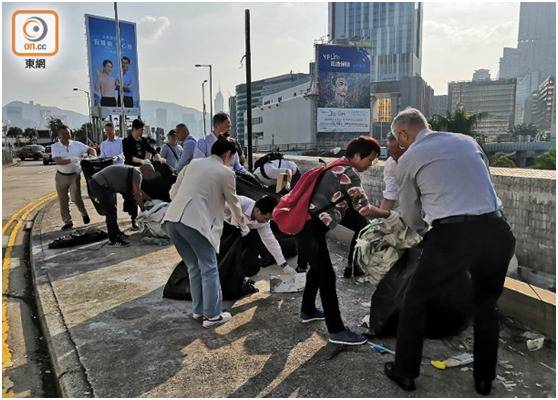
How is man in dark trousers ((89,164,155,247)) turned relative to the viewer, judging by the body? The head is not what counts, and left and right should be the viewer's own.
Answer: facing to the right of the viewer

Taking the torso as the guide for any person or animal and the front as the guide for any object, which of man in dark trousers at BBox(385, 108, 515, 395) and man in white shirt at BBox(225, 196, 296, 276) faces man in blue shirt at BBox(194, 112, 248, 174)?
the man in dark trousers

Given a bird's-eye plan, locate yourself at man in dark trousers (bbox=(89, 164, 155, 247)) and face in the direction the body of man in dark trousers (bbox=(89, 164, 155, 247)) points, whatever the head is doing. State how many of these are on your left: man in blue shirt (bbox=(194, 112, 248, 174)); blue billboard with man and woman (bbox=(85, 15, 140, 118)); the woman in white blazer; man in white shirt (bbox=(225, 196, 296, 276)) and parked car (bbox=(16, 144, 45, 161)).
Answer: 2

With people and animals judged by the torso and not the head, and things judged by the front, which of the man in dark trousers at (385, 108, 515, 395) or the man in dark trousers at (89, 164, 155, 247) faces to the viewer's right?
the man in dark trousers at (89, 164, 155, 247)

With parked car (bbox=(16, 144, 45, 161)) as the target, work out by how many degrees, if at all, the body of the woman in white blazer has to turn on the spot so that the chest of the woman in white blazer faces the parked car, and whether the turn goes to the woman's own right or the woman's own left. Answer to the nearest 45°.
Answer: approximately 45° to the woman's own left

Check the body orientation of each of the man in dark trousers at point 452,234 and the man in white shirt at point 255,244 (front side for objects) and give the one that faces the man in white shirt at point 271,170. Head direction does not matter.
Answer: the man in dark trousers

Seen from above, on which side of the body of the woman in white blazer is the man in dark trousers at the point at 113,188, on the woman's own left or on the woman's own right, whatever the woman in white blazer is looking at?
on the woman's own left

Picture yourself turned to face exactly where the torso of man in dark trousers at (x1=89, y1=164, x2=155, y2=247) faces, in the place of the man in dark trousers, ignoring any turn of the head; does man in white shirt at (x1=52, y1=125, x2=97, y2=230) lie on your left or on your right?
on your left

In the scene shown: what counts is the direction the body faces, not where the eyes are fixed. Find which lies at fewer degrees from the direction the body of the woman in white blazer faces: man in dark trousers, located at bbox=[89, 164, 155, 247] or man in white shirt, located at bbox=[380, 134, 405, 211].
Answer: the man in white shirt

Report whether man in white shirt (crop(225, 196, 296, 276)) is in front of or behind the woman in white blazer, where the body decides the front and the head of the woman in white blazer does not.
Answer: in front

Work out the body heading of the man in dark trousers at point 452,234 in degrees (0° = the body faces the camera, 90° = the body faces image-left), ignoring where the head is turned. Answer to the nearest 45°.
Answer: approximately 135°

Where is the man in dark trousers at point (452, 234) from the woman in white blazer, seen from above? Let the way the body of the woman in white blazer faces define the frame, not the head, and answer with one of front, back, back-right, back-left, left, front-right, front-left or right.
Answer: right

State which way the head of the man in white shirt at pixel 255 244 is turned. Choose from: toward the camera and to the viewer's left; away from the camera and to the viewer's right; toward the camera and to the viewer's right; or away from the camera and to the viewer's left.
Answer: toward the camera and to the viewer's right

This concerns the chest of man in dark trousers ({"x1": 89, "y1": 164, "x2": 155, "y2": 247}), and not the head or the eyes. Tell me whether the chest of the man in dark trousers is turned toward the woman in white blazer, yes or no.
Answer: no
